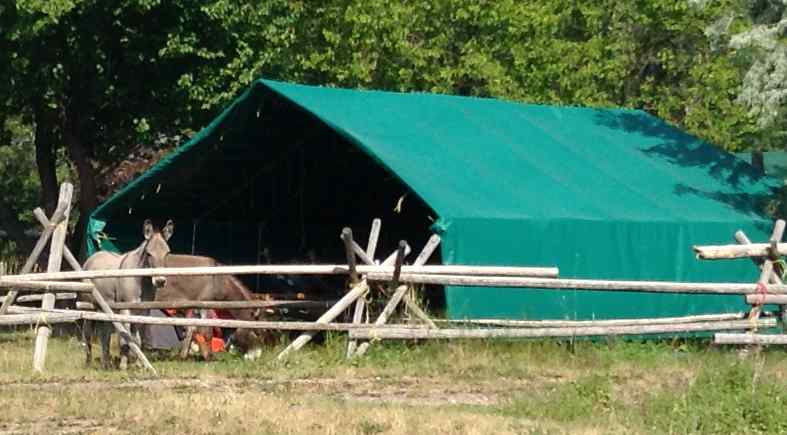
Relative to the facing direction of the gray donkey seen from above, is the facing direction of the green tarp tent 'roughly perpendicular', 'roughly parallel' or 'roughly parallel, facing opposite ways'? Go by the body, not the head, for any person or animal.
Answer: roughly perpendicular

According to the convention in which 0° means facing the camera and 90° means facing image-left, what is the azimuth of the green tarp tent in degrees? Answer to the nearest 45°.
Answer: approximately 45°

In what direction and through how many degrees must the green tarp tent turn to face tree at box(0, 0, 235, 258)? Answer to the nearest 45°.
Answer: approximately 90° to its right

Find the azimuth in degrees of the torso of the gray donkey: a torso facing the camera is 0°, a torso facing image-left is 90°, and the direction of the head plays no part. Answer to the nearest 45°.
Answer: approximately 315°

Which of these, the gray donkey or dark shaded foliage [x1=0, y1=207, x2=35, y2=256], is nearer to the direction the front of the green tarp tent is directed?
the gray donkey

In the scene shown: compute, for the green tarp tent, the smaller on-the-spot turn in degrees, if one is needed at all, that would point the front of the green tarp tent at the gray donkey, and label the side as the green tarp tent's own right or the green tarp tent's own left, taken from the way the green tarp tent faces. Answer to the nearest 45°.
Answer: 0° — it already faces it

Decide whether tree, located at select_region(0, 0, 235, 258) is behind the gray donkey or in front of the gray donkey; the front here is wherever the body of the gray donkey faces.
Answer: behind

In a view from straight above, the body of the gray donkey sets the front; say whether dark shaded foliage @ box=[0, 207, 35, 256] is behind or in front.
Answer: behind

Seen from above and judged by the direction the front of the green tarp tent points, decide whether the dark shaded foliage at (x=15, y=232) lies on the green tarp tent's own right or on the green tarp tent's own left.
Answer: on the green tarp tent's own right
